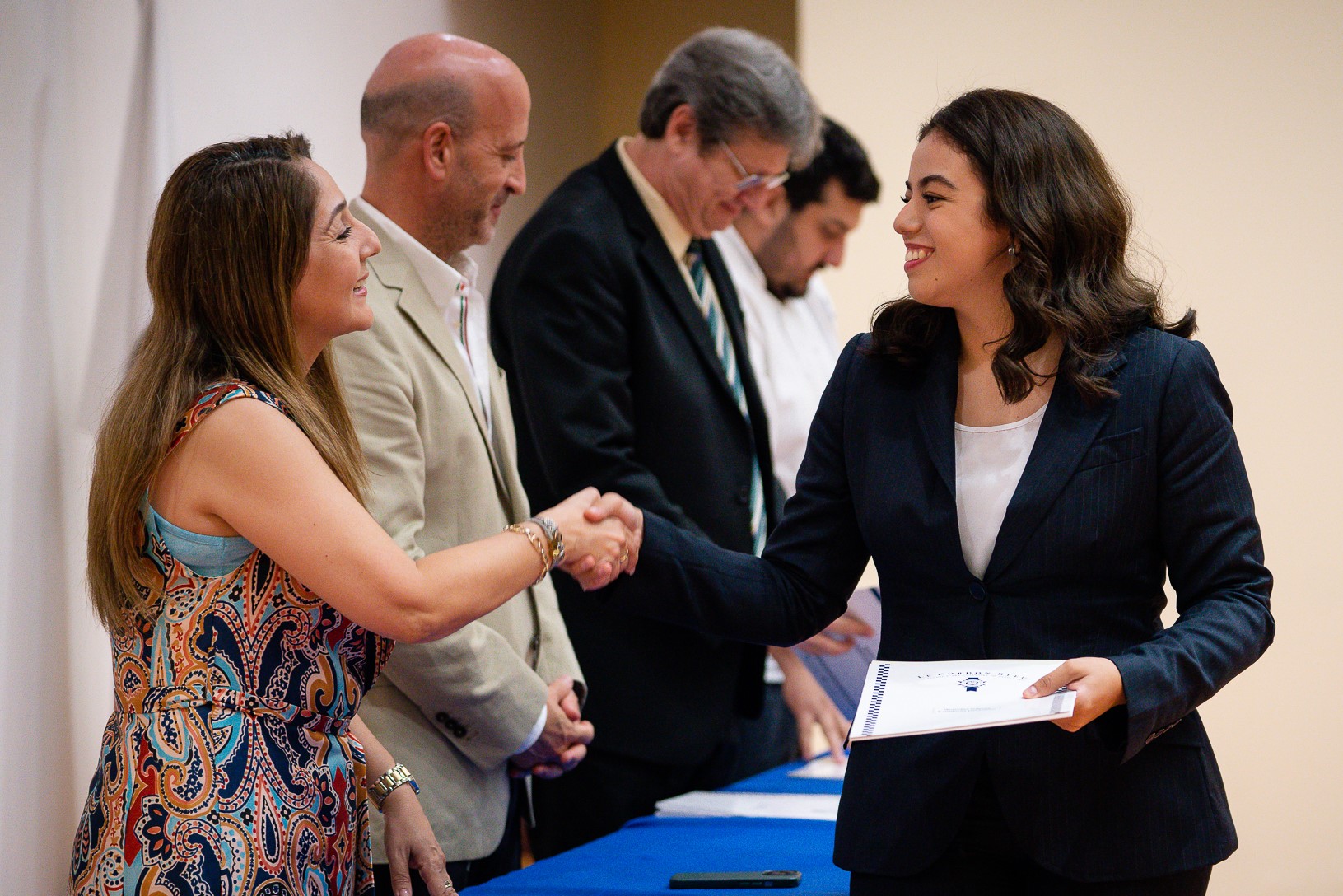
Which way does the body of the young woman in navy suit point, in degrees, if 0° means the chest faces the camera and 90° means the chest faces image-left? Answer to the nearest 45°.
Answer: approximately 45°

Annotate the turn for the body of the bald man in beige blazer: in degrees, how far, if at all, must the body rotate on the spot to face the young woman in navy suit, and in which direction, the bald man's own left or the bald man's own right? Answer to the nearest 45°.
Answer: approximately 45° to the bald man's own right

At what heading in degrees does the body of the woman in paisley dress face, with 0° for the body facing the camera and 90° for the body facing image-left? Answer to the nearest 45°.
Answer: approximately 270°

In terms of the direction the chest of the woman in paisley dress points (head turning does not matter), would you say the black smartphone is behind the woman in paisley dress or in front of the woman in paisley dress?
in front

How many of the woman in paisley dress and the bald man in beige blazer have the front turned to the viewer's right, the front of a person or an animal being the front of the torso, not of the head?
2

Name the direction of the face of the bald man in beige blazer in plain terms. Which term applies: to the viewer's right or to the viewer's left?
to the viewer's right

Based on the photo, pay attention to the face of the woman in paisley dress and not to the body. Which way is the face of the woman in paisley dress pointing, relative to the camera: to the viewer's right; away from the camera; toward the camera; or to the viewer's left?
to the viewer's right

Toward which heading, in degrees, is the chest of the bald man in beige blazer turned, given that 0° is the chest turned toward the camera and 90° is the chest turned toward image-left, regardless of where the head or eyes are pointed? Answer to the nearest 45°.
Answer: approximately 270°

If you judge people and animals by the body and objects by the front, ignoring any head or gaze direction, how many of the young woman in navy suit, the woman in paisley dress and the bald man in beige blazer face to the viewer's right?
2

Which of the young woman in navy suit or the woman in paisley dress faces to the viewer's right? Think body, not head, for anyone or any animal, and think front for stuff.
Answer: the woman in paisley dress

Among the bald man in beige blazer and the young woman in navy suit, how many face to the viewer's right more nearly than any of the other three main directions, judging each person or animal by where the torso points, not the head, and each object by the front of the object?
1
